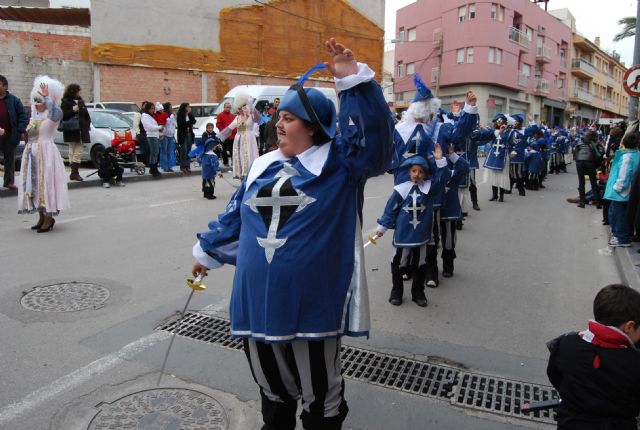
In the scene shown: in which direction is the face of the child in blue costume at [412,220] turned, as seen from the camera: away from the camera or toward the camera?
toward the camera

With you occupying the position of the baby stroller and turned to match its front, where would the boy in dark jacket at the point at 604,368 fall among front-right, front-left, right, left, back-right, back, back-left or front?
front-right

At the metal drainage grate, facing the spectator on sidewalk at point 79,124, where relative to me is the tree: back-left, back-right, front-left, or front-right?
front-right

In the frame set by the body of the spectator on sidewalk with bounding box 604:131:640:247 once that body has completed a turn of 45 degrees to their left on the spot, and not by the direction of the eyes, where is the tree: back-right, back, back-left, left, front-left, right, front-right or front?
back-right

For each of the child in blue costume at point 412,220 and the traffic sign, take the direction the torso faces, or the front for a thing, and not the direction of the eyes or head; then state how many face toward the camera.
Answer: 2

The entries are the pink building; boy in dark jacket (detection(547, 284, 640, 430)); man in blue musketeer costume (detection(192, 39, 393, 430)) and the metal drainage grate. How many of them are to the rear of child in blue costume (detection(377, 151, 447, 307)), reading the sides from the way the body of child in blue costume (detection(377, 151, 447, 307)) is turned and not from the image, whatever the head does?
1

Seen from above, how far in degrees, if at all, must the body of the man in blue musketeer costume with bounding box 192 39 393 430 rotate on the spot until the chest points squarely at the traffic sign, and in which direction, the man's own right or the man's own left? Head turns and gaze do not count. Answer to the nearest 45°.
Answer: approximately 180°

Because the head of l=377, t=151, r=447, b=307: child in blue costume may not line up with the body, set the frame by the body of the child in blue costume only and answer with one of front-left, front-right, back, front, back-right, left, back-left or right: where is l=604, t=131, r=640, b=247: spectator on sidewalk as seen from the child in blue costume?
back-left

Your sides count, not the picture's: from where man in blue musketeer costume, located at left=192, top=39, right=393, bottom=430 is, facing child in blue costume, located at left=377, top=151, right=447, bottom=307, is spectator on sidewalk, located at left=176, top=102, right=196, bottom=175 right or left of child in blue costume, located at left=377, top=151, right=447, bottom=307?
left

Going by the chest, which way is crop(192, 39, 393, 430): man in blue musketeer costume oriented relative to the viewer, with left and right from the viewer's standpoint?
facing the viewer and to the left of the viewer

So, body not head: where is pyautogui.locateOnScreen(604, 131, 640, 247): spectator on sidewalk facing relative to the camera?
to the viewer's left

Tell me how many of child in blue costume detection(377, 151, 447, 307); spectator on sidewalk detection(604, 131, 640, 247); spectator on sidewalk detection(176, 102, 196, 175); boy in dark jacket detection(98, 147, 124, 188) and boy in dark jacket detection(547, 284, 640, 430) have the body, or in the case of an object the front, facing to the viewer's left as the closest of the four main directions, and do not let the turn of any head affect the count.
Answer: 1

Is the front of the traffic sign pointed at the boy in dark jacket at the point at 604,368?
yes

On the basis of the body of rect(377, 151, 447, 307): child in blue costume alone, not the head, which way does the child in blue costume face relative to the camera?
toward the camera
